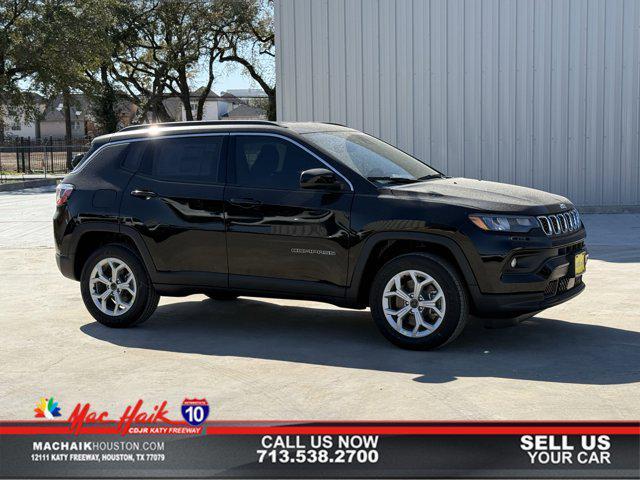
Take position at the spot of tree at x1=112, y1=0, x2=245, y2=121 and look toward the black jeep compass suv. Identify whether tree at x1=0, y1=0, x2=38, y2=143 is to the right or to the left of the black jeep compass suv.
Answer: right

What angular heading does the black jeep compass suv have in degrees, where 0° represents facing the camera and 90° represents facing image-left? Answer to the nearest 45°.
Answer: approximately 315°

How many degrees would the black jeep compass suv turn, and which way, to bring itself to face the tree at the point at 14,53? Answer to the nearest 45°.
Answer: approximately 135° to its left

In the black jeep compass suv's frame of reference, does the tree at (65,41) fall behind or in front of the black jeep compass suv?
behind

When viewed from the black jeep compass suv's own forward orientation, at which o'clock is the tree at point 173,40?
The tree is roughly at 7 o'clock from the black jeep compass suv.

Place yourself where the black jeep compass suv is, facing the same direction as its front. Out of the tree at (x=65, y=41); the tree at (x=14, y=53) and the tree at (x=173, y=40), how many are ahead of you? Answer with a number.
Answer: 0
